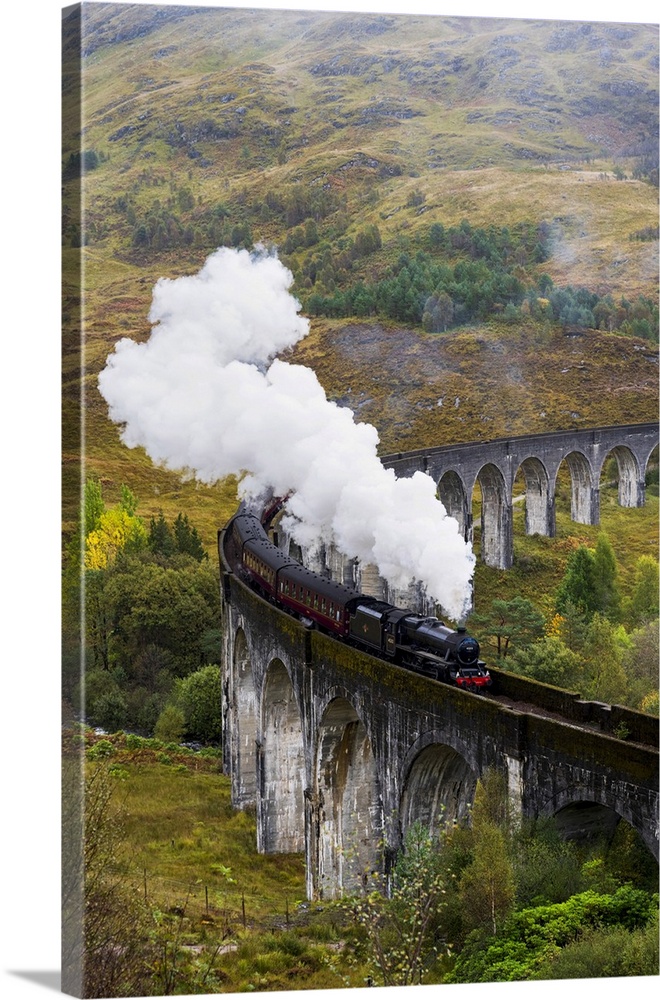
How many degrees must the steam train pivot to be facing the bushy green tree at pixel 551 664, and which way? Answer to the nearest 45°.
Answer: approximately 90° to its left

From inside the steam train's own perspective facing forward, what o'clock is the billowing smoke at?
The billowing smoke is roughly at 7 o'clock from the steam train.

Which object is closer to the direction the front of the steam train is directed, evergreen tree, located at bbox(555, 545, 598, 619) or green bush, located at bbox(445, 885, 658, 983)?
the green bush

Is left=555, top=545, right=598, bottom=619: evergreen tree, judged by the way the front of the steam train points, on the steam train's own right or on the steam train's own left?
on the steam train's own left

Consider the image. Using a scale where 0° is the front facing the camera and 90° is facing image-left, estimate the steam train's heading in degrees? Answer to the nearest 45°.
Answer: approximately 315°

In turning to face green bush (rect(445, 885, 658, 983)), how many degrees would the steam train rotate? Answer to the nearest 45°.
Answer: approximately 45° to its right

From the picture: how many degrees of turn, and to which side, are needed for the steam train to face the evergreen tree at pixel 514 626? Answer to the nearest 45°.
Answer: approximately 135° to its left

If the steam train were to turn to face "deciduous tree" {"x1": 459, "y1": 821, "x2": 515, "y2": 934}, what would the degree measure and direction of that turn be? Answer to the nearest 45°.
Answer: approximately 45° to its right
